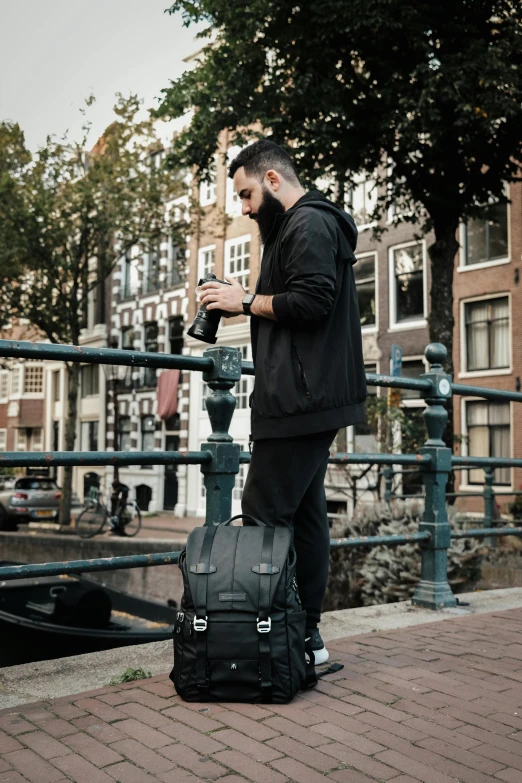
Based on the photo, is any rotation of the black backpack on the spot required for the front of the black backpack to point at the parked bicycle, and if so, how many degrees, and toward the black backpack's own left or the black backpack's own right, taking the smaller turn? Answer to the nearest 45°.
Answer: approximately 180°

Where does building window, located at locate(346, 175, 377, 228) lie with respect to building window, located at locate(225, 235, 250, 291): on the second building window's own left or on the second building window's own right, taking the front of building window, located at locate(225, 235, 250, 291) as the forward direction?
on the second building window's own left

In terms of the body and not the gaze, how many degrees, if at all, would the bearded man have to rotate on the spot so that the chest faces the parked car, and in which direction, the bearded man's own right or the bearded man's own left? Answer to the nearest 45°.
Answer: approximately 90° to the bearded man's own right

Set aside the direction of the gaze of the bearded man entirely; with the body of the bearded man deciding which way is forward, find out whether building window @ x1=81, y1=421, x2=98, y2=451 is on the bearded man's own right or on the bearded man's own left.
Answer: on the bearded man's own right

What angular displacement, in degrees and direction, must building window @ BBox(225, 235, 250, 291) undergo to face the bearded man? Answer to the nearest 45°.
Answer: approximately 45° to its left

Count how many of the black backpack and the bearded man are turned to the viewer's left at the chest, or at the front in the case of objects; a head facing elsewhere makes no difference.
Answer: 1

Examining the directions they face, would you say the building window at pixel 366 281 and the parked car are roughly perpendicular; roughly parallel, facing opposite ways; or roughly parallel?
roughly perpendicular

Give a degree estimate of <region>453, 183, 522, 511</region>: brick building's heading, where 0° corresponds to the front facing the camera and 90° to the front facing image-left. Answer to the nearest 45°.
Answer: approximately 45°

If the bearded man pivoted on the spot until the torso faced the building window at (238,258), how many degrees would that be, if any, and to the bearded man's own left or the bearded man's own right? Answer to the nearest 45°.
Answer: approximately 90° to the bearded man's own right

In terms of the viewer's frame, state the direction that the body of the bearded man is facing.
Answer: to the viewer's left

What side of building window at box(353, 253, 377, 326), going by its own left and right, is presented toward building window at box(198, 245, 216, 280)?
right

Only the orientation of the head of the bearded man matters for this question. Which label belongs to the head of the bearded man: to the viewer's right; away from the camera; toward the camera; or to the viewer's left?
to the viewer's left
